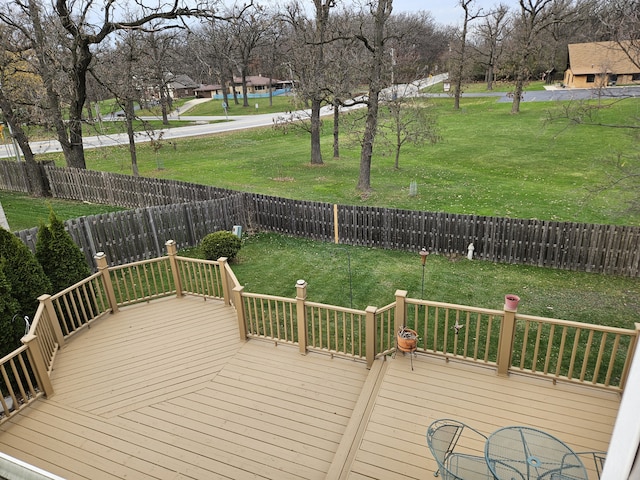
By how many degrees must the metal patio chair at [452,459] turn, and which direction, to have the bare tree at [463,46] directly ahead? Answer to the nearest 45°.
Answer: approximately 135° to its left

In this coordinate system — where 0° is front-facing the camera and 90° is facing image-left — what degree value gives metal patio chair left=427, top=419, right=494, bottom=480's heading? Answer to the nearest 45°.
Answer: approximately 315°

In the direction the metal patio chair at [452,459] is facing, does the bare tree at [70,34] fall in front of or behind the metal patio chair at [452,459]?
behind

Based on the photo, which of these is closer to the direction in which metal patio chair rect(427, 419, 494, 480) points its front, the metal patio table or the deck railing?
the metal patio table

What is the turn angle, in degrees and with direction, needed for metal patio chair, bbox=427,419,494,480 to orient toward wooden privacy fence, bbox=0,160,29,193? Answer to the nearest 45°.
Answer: approximately 180°

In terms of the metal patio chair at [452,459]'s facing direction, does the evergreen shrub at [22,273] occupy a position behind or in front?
behind
